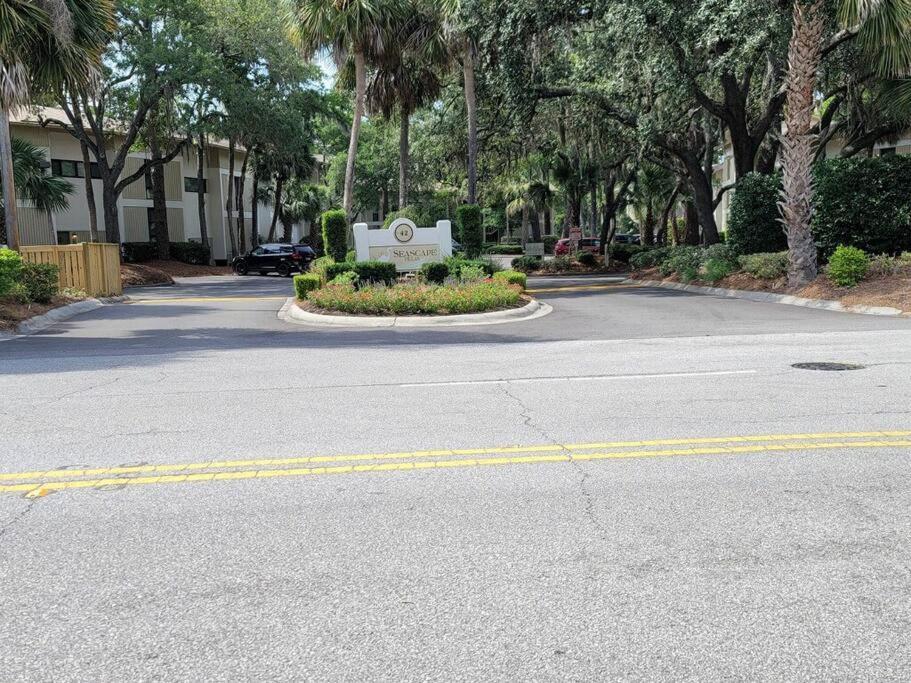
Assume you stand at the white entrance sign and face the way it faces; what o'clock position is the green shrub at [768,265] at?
The green shrub is roughly at 10 o'clock from the white entrance sign.

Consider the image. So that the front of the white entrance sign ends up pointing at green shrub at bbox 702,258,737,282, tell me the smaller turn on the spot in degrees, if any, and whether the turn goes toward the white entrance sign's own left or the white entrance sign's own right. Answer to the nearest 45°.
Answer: approximately 90° to the white entrance sign's own left

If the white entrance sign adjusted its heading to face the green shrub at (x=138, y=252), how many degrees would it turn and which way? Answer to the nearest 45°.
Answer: approximately 135° to its right

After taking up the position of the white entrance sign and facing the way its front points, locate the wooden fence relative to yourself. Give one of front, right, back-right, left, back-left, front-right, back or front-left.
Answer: right

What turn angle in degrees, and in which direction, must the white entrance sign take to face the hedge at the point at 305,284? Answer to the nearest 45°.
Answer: approximately 45° to its right

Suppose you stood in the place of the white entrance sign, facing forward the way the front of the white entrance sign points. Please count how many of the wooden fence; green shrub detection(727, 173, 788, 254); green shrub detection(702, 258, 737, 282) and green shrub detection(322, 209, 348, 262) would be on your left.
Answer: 2

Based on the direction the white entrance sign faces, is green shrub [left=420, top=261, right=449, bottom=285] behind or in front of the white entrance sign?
in front

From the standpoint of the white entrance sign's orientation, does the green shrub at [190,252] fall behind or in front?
behind

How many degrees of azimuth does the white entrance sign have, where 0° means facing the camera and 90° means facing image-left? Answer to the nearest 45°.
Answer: approximately 0°

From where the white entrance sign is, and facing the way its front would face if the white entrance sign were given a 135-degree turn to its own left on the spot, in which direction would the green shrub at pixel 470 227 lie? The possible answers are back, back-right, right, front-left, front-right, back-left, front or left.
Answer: front

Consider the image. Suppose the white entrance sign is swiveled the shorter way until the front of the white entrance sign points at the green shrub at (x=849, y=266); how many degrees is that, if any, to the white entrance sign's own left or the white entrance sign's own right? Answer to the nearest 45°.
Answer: approximately 45° to the white entrance sign's own left

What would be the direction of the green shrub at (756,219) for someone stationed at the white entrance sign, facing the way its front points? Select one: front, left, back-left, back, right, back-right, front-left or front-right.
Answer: left

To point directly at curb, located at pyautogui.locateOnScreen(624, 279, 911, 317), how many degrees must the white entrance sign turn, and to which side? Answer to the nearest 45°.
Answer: approximately 45° to its left

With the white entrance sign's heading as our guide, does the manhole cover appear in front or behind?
in front

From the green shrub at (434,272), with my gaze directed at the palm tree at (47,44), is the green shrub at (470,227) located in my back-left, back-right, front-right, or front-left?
back-right

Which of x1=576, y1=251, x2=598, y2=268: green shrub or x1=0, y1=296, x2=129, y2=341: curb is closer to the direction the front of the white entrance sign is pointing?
the curb
